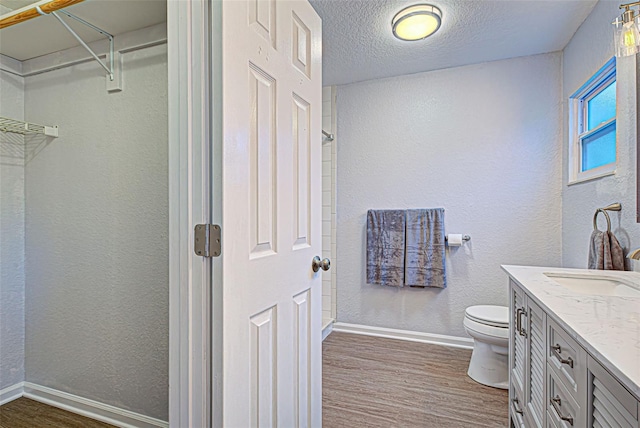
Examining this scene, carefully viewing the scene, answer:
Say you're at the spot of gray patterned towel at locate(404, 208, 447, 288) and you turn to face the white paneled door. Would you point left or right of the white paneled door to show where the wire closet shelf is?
right

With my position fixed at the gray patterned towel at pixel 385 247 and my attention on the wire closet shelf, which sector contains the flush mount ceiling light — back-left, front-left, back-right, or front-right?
front-left

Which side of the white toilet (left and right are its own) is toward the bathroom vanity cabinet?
left
